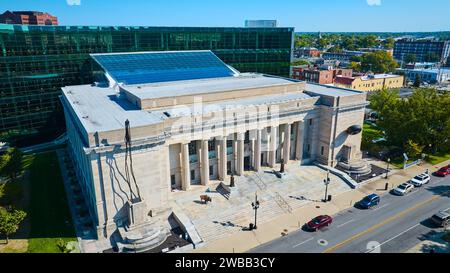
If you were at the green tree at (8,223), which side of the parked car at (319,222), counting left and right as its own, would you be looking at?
front

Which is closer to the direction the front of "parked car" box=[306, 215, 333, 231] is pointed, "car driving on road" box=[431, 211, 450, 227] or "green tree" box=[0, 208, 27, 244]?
the green tree

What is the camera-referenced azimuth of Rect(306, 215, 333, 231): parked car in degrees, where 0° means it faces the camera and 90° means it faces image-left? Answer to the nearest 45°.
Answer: approximately 45°

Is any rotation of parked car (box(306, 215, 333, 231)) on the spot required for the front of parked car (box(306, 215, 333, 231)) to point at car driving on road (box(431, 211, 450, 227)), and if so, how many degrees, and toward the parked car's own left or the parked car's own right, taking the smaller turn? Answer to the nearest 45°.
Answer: approximately 135° to the parked car's own left
